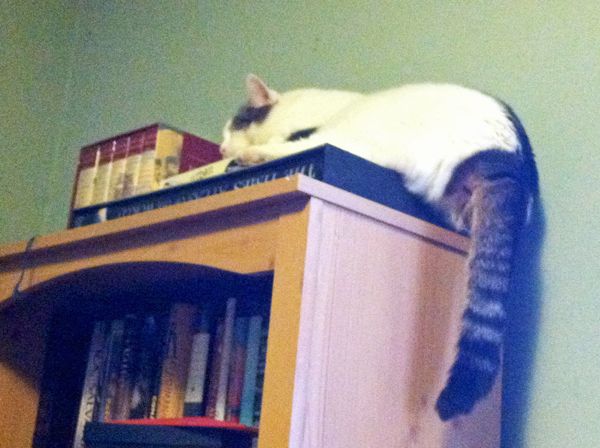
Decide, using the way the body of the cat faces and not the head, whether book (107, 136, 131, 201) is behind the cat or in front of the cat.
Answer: in front

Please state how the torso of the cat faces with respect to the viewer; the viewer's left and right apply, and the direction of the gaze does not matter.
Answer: facing to the left of the viewer

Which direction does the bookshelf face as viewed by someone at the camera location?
facing the viewer and to the left of the viewer

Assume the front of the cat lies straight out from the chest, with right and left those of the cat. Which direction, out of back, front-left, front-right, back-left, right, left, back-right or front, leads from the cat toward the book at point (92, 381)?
front-right
